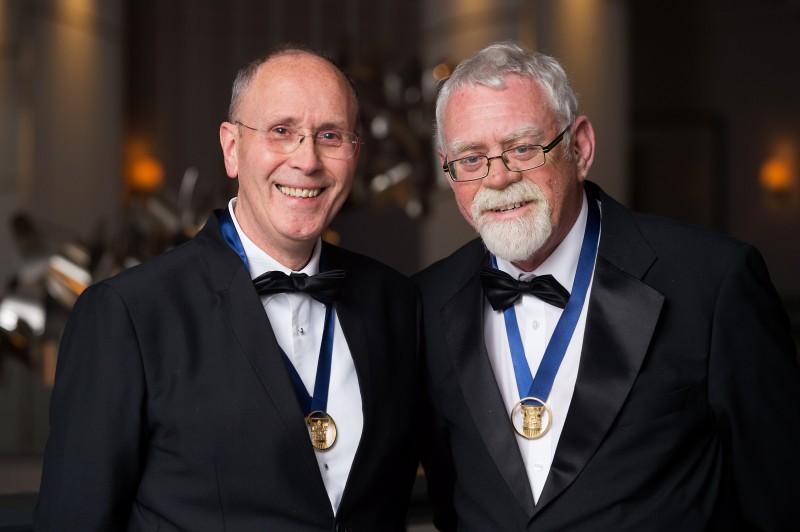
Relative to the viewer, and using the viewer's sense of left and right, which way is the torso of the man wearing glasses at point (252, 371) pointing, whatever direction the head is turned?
facing the viewer and to the right of the viewer

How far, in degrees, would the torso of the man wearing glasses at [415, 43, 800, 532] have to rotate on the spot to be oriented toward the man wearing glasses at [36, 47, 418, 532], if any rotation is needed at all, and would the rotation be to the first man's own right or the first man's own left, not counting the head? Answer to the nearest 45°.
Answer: approximately 45° to the first man's own right

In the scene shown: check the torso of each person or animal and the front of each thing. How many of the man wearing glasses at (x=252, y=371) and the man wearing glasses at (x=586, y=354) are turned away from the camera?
0

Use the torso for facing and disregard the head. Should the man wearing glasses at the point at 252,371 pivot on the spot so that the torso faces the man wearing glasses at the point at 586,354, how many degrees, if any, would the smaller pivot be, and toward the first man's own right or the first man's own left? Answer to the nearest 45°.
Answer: approximately 45° to the first man's own left
